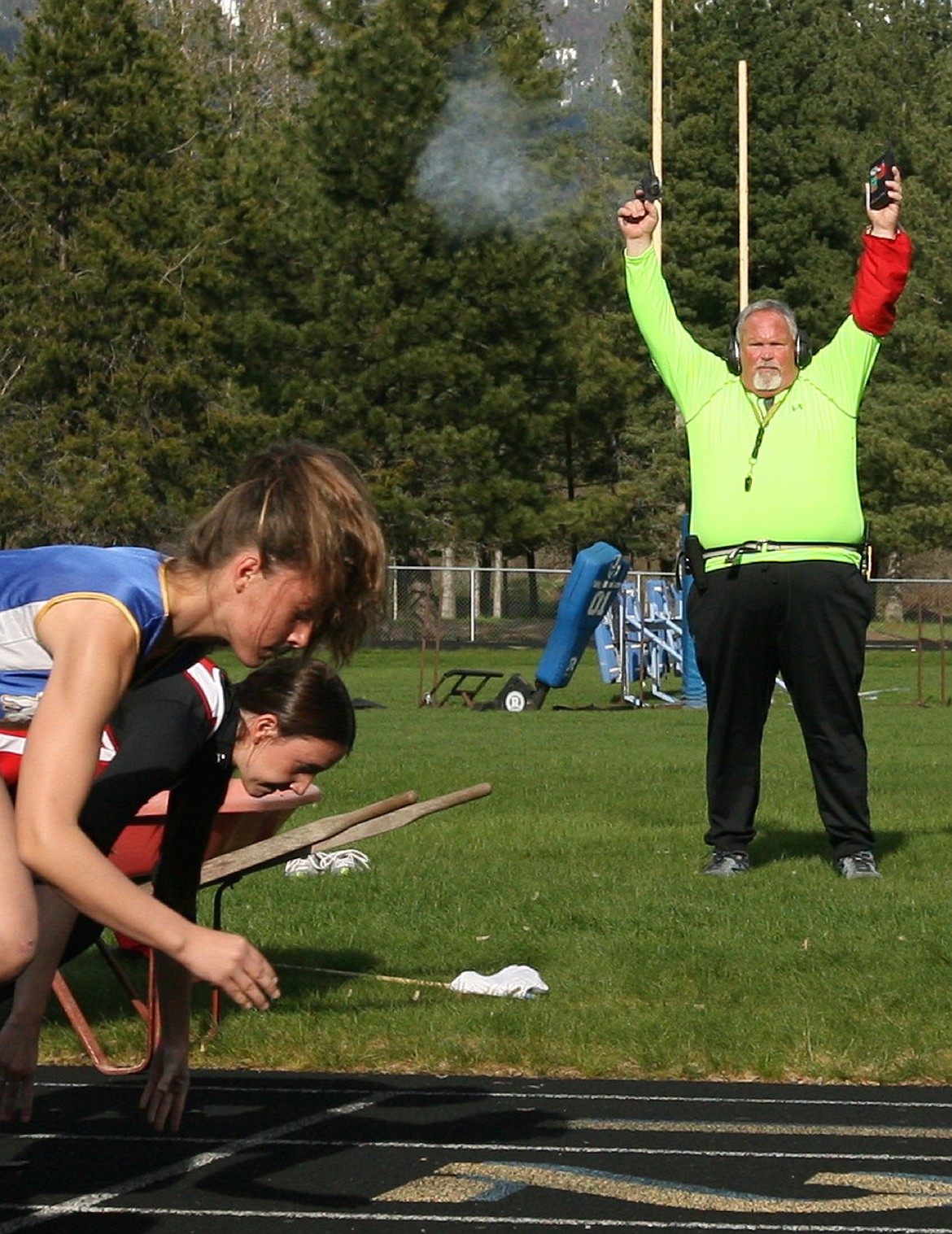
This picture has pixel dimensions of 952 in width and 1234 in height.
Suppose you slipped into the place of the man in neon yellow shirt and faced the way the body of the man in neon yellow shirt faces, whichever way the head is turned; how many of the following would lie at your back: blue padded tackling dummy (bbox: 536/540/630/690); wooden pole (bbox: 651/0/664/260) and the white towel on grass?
2

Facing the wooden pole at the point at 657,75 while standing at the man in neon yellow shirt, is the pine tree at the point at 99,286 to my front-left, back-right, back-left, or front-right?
front-left

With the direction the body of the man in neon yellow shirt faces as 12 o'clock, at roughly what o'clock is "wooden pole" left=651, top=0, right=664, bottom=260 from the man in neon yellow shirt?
The wooden pole is roughly at 6 o'clock from the man in neon yellow shirt.

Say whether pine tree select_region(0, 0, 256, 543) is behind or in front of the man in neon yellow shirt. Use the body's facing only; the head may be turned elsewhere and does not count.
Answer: behind

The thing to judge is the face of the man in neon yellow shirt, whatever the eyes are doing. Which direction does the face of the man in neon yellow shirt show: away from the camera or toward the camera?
toward the camera

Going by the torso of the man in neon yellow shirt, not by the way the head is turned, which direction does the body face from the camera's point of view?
toward the camera

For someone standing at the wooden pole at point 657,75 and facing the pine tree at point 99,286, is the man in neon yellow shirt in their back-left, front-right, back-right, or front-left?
back-left

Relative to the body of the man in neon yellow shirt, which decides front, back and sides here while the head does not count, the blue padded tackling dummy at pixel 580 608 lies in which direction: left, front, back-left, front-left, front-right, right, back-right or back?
back

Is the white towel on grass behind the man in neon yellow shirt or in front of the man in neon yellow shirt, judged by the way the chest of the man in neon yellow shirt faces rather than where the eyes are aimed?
in front

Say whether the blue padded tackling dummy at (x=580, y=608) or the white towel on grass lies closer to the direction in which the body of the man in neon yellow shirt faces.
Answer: the white towel on grass

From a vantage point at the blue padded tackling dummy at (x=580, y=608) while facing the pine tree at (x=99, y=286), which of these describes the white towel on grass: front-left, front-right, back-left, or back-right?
back-left
